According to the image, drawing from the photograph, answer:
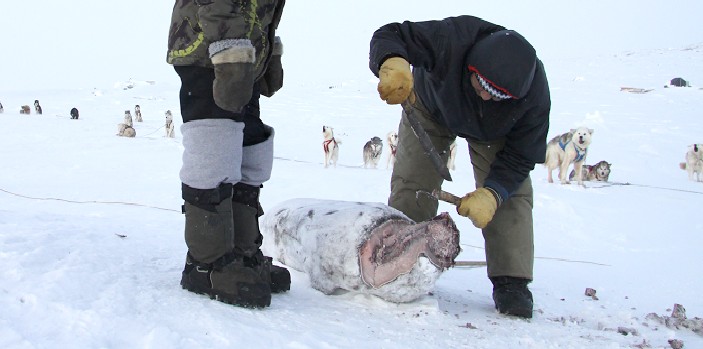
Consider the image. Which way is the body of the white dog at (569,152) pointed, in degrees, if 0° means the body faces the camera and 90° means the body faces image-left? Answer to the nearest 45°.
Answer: approximately 315°

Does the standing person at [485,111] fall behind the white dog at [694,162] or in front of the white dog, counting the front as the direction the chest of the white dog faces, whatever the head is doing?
in front

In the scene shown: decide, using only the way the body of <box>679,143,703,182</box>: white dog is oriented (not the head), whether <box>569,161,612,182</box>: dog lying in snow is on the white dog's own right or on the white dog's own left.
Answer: on the white dog's own right

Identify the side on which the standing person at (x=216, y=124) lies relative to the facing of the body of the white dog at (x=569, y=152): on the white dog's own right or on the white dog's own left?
on the white dog's own right

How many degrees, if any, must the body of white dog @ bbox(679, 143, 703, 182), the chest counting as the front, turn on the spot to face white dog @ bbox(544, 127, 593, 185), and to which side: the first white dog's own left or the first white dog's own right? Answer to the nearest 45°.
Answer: approximately 45° to the first white dog's own right

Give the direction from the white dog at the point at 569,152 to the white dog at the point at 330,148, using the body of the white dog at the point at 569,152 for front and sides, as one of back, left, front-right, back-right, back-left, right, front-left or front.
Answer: back-right
